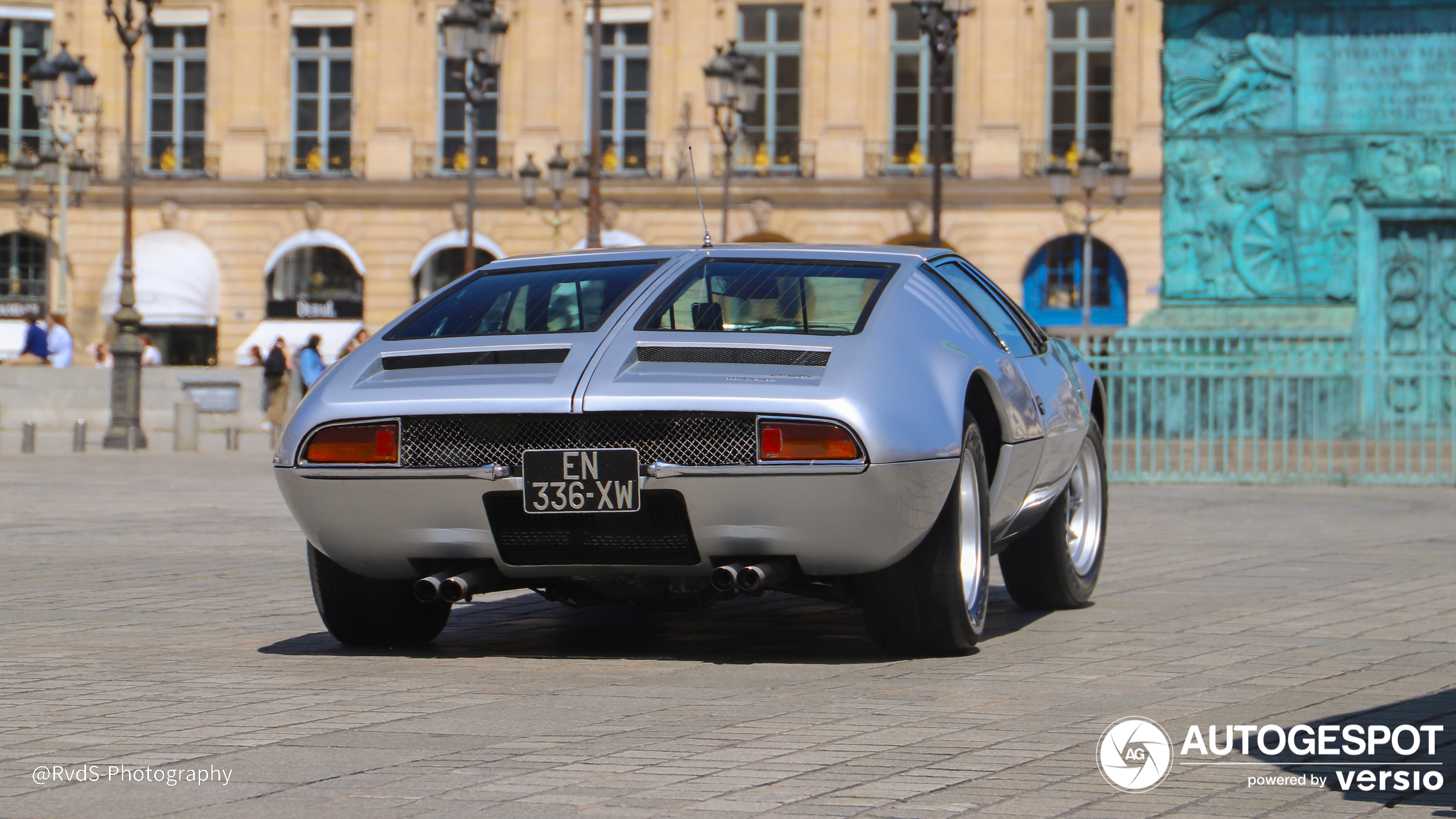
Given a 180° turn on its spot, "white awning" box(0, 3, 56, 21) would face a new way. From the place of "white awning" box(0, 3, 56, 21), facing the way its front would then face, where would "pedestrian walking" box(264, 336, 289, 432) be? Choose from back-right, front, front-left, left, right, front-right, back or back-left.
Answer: back

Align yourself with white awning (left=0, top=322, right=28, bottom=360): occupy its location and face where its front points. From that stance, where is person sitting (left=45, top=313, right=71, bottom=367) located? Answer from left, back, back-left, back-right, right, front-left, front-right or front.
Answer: front

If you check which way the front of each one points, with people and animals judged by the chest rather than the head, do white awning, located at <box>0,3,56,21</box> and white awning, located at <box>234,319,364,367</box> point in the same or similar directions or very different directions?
same or similar directions

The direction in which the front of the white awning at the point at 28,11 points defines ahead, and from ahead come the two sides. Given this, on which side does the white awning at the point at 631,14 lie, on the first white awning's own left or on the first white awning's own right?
on the first white awning's own left

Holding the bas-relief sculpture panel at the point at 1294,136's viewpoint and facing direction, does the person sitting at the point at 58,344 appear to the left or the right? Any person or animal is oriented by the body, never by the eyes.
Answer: on its right

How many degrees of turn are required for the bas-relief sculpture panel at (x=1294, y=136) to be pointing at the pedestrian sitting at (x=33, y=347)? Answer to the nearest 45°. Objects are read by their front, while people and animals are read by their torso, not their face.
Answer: approximately 90° to its right

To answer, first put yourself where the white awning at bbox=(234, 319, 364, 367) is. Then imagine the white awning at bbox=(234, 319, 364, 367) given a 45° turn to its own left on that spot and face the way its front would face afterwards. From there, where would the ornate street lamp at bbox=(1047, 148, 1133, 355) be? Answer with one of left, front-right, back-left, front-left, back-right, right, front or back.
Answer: front

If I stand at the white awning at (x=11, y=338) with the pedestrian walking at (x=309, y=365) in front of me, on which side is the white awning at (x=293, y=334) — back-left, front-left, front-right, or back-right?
front-left

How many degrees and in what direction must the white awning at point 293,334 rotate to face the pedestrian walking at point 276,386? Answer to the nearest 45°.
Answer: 0° — it already faces them

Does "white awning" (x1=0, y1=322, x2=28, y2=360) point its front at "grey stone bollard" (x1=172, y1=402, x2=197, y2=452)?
yes

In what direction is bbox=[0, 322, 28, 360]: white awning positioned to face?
toward the camera

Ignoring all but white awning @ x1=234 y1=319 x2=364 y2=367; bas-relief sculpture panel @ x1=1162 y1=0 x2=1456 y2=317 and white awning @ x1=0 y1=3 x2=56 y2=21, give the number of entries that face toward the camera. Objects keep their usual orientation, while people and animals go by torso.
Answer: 3

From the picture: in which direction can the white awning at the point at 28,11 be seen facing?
toward the camera
